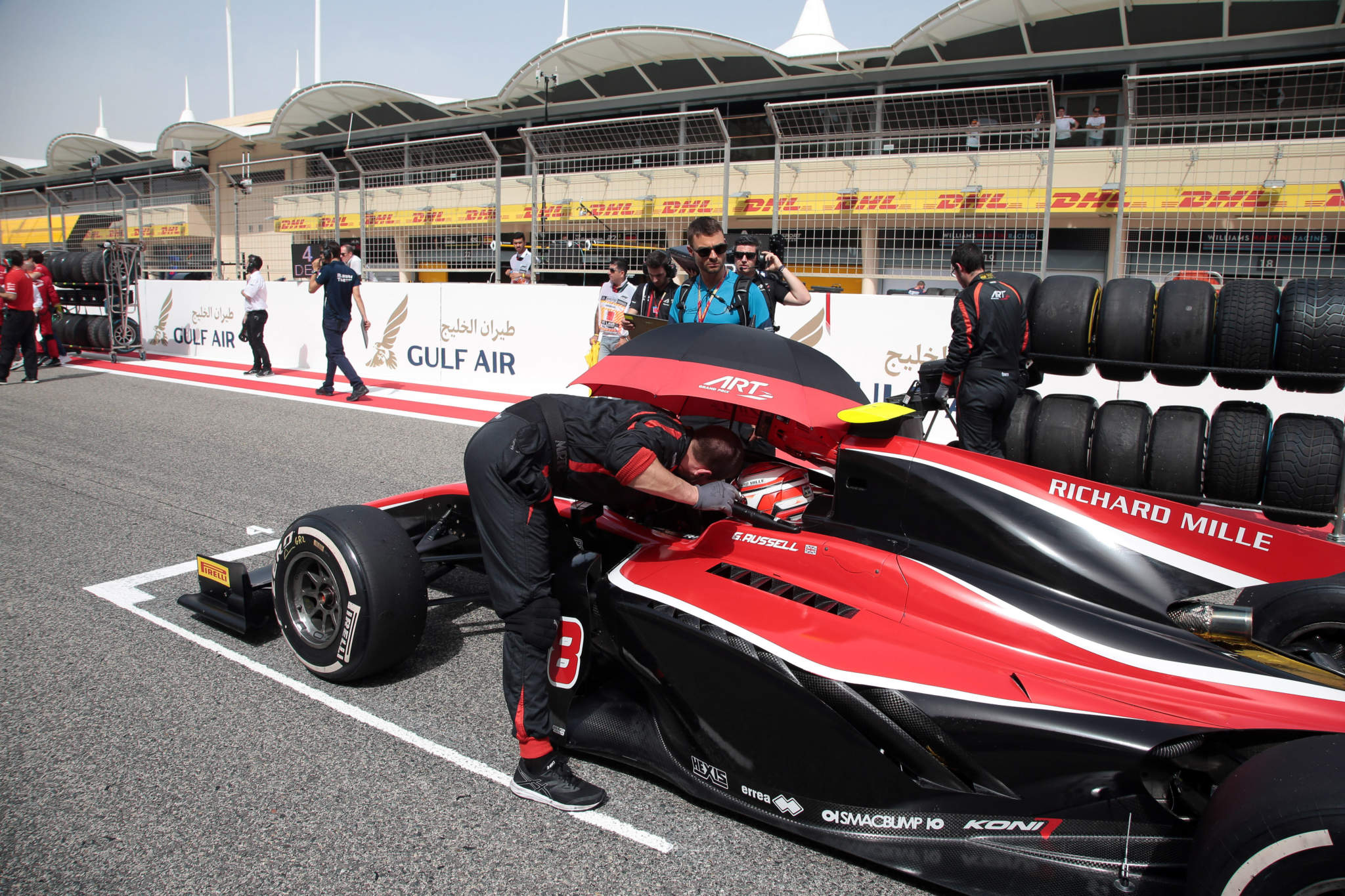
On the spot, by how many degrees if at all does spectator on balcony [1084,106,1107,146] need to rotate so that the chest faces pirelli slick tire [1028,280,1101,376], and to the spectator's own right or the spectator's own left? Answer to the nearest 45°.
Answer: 0° — they already face it

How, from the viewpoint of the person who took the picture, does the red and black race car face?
facing away from the viewer and to the left of the viewer

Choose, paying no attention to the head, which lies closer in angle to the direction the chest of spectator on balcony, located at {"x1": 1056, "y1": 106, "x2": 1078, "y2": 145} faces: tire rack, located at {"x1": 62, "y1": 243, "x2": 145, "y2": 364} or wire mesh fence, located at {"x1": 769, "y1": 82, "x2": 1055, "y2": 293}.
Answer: the wire mesh fence

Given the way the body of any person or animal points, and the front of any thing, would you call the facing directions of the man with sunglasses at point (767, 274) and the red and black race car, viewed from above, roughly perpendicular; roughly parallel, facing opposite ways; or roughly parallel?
roughly perpendicular

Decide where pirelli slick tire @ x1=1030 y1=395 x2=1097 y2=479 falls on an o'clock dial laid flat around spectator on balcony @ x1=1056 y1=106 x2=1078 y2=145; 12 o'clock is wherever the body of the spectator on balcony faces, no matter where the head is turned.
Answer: The pirelli slick tire is roughly at 12 o'clock from the spectator on balcony.

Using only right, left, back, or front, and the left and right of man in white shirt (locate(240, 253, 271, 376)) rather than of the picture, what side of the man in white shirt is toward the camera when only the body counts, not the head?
left

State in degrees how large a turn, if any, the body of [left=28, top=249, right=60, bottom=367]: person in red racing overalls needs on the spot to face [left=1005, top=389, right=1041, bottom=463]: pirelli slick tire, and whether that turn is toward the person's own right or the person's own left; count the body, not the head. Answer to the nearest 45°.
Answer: approximately 90° to the person's own left

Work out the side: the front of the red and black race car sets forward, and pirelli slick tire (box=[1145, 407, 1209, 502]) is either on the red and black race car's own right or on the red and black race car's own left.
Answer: on the red and black race car's own right
